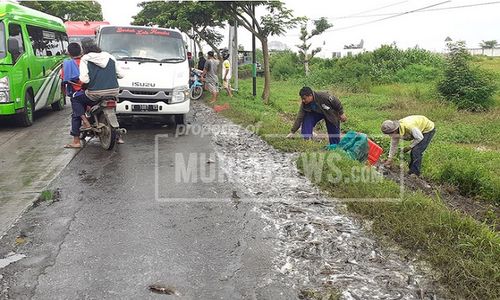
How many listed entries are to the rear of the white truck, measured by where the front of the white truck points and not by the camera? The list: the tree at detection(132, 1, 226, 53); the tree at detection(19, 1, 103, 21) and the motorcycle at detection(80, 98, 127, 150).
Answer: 2

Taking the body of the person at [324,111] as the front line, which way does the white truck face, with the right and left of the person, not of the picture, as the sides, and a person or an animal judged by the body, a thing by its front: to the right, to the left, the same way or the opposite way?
to the left

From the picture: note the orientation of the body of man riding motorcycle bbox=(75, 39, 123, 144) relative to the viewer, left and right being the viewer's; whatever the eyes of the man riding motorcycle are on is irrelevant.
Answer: facing away from the viewer and to the left of the viewer

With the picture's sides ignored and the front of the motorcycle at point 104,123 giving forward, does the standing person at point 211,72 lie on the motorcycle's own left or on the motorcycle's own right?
on the motorcycle's own right

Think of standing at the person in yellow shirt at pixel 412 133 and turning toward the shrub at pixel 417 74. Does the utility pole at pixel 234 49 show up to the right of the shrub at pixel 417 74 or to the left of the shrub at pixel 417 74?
left

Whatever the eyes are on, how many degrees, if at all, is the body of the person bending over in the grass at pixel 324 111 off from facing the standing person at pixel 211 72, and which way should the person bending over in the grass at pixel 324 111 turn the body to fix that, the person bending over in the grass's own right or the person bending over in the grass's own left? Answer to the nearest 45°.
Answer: approximately 90° to the person bending over in the grass's own right

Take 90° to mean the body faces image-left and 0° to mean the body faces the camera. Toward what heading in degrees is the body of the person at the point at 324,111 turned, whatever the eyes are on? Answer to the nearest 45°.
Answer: approximately 45°

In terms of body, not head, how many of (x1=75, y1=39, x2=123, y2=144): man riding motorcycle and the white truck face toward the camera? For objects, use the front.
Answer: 1

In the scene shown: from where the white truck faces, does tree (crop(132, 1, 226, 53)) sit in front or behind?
behind

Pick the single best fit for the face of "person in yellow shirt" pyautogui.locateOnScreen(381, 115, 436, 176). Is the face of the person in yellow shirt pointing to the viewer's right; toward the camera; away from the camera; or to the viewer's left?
to the viewer's left

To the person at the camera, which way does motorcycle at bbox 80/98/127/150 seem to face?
facing away from the viewer and to the left of the viewer

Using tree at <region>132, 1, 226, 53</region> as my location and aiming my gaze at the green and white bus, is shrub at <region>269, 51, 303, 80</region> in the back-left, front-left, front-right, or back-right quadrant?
back-left
